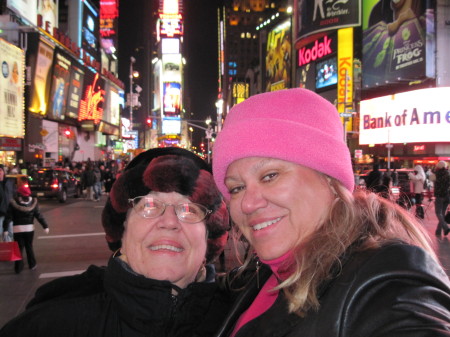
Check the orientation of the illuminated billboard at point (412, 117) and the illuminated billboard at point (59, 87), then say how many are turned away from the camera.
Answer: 0

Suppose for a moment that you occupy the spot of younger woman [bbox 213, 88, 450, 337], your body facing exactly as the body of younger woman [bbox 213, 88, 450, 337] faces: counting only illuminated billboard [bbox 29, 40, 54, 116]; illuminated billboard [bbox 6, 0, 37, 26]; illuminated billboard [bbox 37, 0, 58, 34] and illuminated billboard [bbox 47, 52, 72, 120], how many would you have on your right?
4

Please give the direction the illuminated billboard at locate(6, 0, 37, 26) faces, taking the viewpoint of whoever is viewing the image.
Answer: facing the viewer and to the right of the viewer

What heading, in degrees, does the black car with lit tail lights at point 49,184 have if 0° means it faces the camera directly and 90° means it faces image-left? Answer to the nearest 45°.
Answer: approximately 225°

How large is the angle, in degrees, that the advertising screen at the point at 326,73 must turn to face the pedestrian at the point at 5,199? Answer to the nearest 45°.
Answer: approximately 45° to its left

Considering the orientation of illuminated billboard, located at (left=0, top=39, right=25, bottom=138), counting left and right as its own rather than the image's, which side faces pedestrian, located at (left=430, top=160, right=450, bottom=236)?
front
